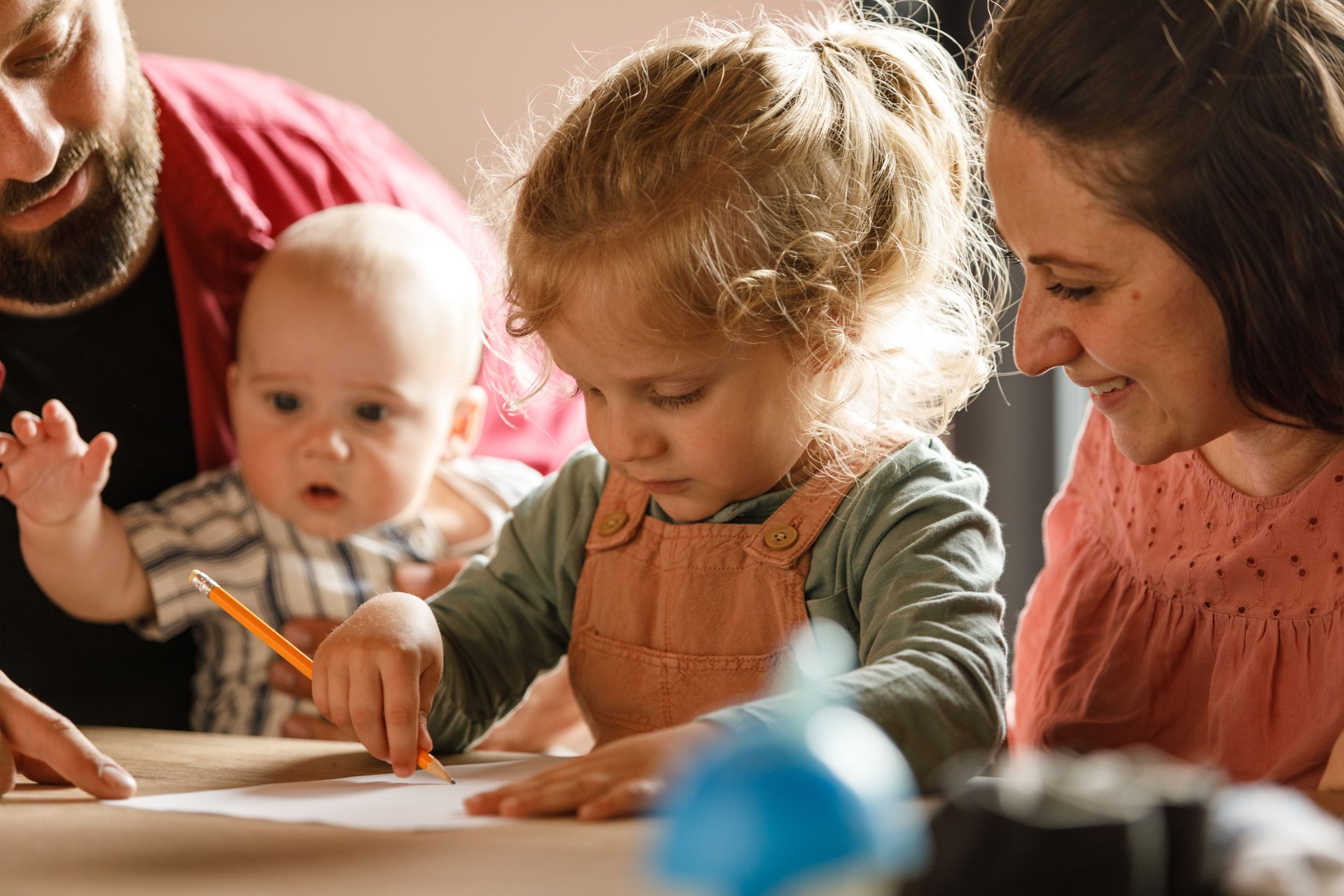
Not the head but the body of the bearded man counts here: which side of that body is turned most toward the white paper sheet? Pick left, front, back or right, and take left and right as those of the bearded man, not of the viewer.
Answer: front

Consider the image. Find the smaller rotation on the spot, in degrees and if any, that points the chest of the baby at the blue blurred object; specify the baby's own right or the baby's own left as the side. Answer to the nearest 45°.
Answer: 0° — they already face it

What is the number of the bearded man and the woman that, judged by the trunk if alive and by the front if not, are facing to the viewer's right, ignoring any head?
0

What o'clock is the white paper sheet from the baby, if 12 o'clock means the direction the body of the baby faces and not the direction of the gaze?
The white paper sheet is roughly at 12 o'clock from the baby.

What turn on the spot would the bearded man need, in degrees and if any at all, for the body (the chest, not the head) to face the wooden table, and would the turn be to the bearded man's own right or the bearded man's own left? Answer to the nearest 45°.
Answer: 0° — they already face it

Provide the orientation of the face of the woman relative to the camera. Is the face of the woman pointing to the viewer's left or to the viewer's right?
to the viewer's left

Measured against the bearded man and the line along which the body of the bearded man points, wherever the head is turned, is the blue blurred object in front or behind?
in front

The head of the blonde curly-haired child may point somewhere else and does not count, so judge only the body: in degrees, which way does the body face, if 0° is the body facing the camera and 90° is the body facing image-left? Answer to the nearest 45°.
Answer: approximately 45°

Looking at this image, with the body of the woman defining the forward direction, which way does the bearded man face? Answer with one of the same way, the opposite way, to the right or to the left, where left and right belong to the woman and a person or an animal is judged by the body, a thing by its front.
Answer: to the left
